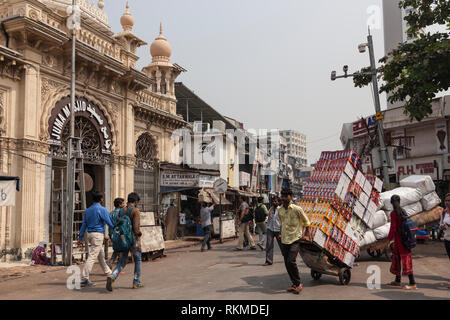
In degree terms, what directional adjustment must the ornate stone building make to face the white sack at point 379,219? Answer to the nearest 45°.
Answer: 0° — it already faces it

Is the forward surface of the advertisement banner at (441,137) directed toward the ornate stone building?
yes

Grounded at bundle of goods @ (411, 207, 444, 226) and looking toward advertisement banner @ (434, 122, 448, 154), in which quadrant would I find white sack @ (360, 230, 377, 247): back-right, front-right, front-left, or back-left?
back-left

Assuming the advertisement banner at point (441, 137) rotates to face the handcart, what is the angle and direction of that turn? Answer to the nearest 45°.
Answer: approximately 45° to its left

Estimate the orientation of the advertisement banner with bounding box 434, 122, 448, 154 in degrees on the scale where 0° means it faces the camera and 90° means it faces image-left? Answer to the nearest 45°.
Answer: approximately 45°

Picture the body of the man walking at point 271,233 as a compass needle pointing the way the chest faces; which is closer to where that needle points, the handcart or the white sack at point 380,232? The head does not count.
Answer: the handcart

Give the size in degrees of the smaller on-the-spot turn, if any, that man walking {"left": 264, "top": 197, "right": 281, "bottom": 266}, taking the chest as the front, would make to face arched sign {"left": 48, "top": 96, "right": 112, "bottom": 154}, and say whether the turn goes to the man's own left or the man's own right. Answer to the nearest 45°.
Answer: approximately 90° to the man's own right
